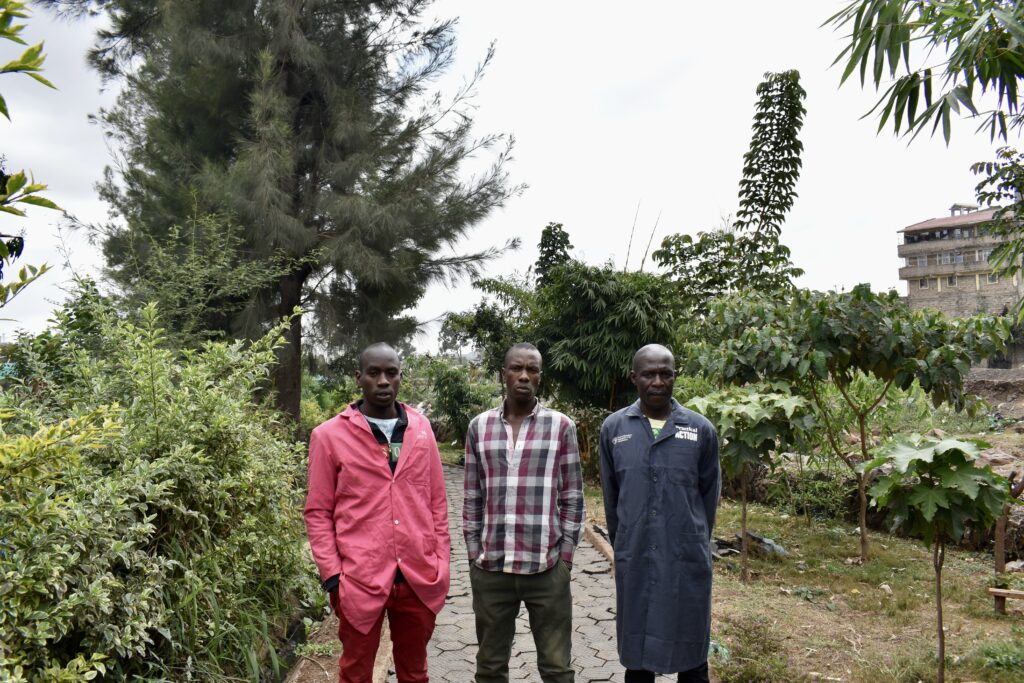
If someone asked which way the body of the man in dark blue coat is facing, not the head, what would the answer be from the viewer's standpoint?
toward the camera

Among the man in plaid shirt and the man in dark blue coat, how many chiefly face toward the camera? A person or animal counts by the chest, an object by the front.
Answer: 2

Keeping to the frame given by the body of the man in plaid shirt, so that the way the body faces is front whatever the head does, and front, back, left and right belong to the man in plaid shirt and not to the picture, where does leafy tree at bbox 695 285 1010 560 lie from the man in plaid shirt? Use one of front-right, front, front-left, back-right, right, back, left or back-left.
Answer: back-left

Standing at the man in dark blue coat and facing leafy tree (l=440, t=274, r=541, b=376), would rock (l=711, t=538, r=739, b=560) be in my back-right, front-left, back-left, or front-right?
front-right

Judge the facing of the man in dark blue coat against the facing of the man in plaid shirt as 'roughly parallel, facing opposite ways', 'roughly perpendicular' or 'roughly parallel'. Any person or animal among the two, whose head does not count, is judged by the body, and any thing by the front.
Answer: roughly parallel

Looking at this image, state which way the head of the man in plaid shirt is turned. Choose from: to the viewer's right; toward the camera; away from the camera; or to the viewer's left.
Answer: toward the camera

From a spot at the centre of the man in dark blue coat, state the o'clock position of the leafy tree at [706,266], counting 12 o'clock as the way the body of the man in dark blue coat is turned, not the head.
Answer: The leafy tree is roughly at 6 o'clock from the man in dark blue coat.

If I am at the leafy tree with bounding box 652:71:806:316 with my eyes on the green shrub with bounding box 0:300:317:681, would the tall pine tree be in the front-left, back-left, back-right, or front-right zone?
front-right

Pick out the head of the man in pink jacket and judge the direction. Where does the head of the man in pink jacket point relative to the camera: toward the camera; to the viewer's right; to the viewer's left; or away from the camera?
toward the camera

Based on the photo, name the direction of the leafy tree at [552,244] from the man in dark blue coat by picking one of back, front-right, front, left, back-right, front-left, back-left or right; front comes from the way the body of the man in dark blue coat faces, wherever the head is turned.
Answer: back

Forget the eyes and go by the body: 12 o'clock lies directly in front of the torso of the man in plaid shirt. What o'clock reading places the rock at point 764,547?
The rock is roughly at 7 o'clock from the man in plaid shirt.

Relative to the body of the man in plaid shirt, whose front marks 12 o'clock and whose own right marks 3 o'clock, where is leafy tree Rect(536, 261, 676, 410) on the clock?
The leafy tree is roughly at 6 o'clock from the man in plaid shirt.

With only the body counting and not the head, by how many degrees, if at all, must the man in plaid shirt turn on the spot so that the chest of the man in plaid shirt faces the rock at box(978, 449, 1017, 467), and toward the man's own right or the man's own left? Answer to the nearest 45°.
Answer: approximately 135° to the man's own left

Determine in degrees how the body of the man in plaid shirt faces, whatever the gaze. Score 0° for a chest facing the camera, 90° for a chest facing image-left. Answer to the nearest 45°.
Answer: approximately 0°

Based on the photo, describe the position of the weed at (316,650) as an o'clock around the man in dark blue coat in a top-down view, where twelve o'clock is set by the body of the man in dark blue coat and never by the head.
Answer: The weed is roughly at 4 o'clock from the man in dark blue coat.

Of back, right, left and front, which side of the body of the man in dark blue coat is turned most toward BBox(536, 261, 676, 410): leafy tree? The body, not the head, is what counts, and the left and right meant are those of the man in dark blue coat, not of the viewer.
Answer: back

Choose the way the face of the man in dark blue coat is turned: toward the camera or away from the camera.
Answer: toward the camera
